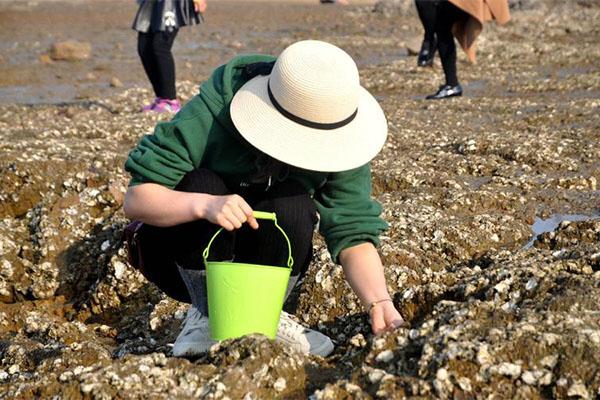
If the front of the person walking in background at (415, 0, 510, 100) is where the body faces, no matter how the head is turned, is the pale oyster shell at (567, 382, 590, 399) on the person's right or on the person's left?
on the person's left

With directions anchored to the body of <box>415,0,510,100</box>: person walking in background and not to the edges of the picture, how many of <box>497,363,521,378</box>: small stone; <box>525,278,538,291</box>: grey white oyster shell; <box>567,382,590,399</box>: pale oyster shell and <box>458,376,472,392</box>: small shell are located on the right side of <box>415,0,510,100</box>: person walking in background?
0

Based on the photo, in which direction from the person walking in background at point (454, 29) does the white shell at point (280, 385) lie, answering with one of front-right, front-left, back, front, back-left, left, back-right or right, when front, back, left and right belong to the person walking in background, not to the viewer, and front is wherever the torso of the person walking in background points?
front-left

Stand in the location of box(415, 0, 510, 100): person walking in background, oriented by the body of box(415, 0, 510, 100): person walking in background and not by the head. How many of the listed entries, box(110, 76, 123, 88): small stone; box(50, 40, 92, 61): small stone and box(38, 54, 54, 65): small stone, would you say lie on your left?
0

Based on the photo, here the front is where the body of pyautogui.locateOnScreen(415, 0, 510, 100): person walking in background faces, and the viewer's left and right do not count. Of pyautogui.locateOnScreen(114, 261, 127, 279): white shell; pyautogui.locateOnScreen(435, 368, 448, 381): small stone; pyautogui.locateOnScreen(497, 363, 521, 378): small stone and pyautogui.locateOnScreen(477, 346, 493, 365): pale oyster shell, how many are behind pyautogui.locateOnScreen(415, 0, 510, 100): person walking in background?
0

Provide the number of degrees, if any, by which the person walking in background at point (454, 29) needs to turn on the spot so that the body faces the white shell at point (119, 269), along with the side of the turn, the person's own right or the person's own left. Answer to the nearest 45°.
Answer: approximately 45° to the person's own left

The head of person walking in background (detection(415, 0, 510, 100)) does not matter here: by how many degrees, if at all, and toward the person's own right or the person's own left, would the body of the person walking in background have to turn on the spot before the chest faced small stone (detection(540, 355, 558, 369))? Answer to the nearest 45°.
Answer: approximately 45° to the person's own left

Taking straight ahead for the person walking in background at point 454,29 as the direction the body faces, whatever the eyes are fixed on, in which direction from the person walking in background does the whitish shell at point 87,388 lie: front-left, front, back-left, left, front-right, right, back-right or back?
front-left

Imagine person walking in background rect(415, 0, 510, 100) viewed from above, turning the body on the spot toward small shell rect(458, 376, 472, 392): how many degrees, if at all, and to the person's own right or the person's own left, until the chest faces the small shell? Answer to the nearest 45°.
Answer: approximately 45° to the person's own left

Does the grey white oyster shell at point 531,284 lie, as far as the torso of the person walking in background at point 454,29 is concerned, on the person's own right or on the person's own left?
on the person's own left

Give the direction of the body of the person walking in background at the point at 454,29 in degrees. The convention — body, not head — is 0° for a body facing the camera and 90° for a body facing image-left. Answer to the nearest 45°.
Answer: approximately 45°

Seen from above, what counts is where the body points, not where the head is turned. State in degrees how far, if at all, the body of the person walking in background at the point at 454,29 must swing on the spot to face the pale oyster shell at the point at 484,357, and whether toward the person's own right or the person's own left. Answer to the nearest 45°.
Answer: approximately 45° to the person's own left

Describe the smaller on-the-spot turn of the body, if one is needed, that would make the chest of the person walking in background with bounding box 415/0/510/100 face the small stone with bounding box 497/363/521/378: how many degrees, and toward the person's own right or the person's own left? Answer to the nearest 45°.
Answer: approximately 45° to the person's own left

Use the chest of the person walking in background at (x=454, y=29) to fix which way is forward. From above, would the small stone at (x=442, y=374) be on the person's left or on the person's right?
on the person's left

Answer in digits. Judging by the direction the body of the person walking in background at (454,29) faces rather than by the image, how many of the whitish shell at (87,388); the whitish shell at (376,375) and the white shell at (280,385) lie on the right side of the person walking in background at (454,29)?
0

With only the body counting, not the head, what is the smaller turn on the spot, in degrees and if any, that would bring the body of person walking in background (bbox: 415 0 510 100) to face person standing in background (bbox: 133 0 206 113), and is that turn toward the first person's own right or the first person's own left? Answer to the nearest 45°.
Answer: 0° — they already face them

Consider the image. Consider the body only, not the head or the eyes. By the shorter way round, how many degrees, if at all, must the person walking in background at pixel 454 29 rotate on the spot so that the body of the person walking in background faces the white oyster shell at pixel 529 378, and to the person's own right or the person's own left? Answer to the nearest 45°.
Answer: approximately 45° to the person's own left
